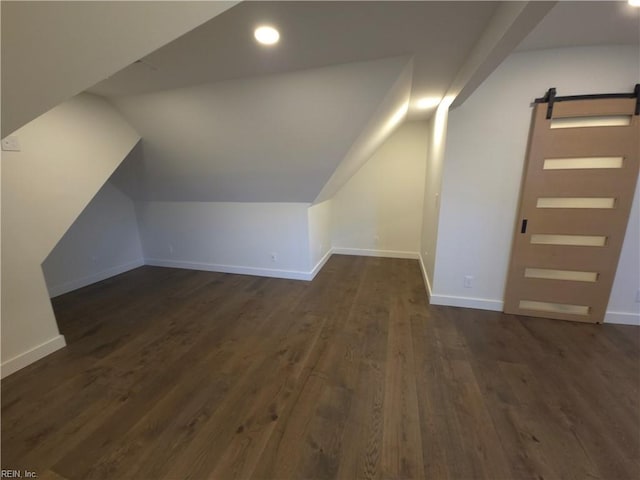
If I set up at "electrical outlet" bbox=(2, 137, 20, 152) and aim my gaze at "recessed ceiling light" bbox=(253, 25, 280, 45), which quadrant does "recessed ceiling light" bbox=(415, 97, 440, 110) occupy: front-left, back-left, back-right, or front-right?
front-left

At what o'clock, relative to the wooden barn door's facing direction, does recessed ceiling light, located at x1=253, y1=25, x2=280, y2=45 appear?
The recessed ceiling light is roughly at 1 o'clock from the wooden barn door.

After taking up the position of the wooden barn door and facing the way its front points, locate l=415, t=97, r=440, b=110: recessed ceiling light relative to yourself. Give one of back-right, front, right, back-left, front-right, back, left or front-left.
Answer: right

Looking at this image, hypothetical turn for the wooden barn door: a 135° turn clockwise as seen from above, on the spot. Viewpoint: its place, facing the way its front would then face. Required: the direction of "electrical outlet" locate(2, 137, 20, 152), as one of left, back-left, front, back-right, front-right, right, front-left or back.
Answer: left

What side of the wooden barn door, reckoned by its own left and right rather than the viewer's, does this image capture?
front

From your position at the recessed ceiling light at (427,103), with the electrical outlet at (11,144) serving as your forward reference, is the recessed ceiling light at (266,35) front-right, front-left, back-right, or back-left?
front-left

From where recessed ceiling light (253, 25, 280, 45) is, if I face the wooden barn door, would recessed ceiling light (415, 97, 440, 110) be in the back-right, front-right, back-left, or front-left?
front-left

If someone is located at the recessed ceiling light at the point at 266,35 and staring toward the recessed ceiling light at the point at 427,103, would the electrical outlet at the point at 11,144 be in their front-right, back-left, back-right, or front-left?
back-left
